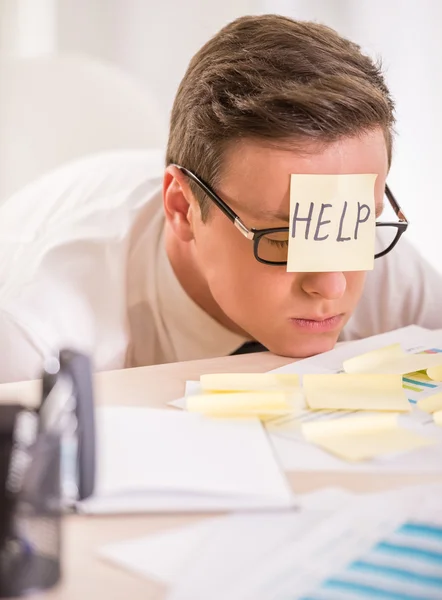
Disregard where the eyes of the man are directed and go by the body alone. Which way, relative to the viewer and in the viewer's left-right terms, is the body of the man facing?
facing the viewer and to the right of the viewer

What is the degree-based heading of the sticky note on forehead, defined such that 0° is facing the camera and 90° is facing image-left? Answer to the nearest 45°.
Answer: approximately 0°

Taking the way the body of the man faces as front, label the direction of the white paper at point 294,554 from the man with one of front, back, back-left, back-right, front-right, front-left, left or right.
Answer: front-right
